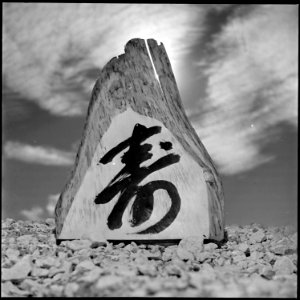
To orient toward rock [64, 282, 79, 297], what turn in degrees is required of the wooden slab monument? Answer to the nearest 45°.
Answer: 0° — it already faces it

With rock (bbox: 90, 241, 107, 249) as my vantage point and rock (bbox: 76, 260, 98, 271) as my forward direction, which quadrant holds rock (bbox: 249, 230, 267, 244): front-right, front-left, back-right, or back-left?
back-left

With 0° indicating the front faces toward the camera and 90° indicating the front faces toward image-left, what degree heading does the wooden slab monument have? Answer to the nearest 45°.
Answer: approximately 0°
